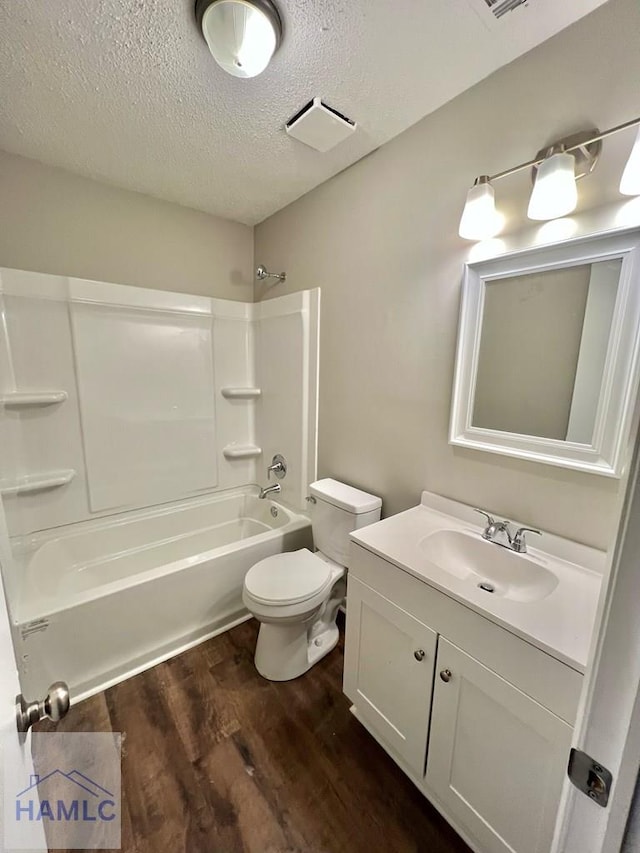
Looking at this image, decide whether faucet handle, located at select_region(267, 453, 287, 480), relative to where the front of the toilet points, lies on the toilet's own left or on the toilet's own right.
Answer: on the toilet's own right

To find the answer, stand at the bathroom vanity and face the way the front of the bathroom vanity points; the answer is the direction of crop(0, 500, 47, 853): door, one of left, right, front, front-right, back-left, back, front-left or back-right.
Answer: front

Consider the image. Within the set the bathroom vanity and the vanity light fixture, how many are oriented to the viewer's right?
0

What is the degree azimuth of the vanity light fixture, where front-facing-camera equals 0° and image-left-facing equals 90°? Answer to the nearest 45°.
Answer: approximately 45°

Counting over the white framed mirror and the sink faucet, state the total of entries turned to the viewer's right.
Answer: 0

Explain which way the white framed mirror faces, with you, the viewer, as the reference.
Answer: facing the viewer and to the left of the viewer

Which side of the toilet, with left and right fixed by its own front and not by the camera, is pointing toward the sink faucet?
left
